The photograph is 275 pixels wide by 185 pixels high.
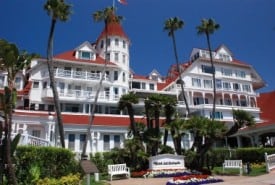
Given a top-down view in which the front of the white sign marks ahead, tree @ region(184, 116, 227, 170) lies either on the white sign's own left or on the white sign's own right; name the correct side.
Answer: on the white sign's own left

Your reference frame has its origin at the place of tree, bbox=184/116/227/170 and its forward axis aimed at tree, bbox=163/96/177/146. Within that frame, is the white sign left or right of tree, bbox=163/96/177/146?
left

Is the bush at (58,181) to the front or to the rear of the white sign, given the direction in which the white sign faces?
to the front

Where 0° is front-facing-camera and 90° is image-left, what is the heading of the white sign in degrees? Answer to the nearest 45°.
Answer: approximately 0°
